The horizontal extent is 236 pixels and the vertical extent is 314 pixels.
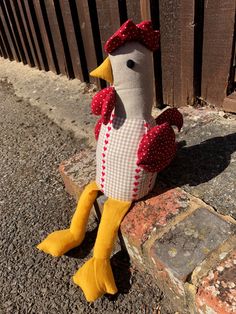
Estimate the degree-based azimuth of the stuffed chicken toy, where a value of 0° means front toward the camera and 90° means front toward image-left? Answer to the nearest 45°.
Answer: approximately 45°

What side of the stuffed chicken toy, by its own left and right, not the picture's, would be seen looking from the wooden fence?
back

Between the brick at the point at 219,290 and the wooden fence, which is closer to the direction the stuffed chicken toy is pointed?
the brick

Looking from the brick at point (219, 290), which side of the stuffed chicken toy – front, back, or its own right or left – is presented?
left
